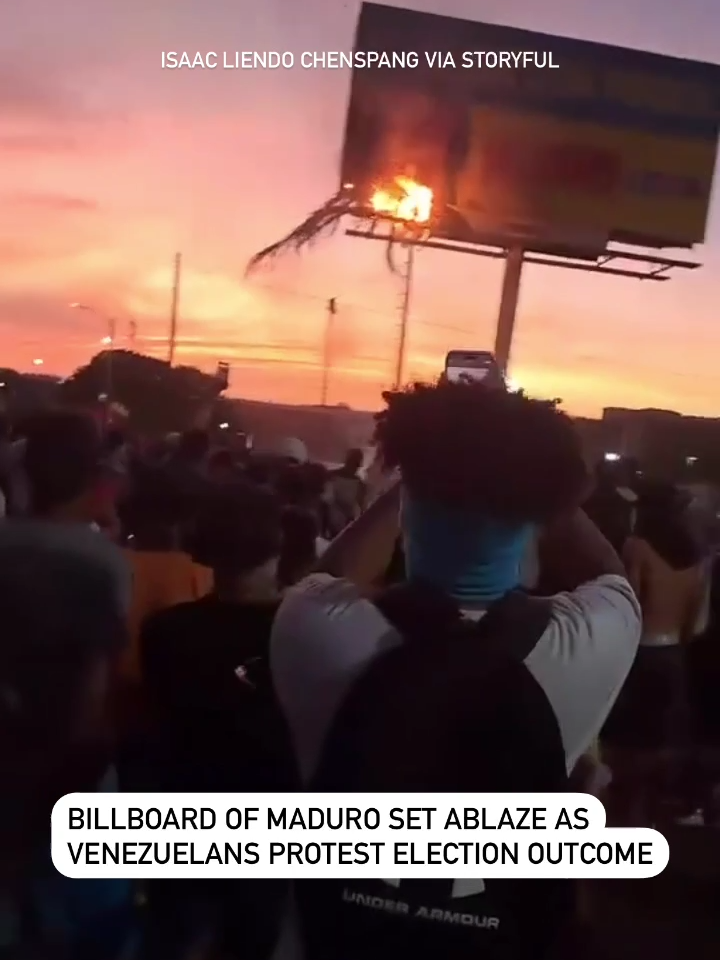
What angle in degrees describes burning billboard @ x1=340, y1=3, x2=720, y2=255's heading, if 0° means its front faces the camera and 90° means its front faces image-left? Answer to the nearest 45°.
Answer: approximately 0°

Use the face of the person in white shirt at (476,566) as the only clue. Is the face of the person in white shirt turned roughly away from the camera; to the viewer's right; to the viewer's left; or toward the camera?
away from the camera
